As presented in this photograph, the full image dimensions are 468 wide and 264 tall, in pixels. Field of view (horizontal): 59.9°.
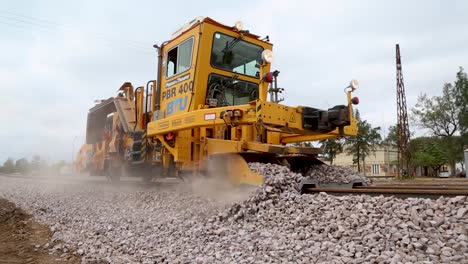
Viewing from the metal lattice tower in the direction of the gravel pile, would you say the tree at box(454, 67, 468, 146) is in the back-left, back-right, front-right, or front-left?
back-left

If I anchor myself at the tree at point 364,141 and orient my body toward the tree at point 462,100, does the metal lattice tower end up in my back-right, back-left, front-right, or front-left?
front-right

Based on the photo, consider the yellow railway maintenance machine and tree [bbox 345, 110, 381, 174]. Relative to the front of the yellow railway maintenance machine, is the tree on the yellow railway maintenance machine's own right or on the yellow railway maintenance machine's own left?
on the yellow railway maintenance machine's own left

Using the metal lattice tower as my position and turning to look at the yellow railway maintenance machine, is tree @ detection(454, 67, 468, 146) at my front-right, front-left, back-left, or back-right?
back-left

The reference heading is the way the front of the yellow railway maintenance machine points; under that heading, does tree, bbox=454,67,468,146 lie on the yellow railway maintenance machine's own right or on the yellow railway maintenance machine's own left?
on the yellow railway maintenance machine's own left

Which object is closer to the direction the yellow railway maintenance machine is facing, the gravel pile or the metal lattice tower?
the gravel pile
